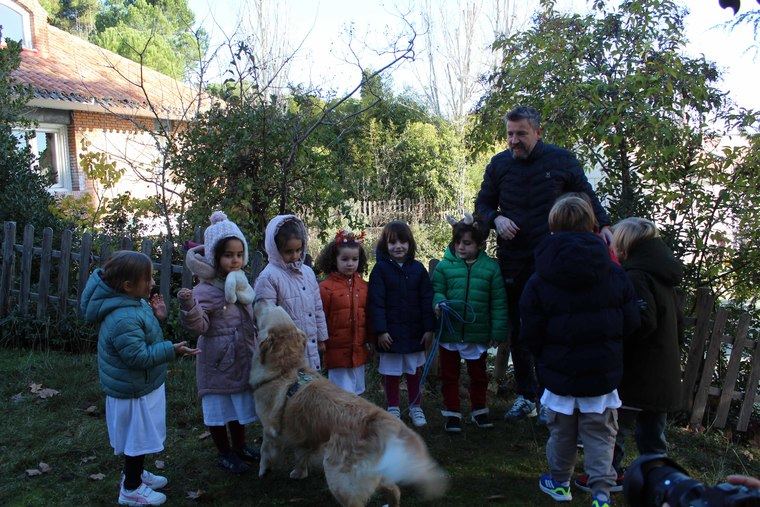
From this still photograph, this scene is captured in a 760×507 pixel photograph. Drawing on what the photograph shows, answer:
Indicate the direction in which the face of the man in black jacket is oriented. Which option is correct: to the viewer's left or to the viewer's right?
to the viewer's left

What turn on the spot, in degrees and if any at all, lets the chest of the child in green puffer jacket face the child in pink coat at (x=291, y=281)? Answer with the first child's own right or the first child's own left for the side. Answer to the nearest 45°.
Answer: approximately 45° to the first child's own right

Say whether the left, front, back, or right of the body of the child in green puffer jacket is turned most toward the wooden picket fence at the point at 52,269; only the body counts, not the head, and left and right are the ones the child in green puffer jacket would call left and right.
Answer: right

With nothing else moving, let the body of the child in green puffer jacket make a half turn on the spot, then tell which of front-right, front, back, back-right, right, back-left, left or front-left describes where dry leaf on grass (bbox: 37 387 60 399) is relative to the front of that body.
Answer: left

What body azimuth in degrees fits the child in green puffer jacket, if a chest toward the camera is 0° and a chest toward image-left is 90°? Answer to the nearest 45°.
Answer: approximately 0°

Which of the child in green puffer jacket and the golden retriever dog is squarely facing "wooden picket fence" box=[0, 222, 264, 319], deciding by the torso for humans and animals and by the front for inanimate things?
the golden retriever dog

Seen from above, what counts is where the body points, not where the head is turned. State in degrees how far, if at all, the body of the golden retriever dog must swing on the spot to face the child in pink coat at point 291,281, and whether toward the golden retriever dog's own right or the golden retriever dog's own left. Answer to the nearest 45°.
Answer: approximately 45° to the golden retriever dog's own right

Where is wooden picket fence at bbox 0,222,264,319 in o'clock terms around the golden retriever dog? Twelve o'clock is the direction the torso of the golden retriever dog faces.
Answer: The wooden picket fence is roughly at 12 o'clock from the golden retriever dog.

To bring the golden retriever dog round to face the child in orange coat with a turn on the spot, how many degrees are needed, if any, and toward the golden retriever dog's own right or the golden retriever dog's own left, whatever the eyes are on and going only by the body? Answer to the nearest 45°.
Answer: approximately 45° to the golden retriever dog's own right

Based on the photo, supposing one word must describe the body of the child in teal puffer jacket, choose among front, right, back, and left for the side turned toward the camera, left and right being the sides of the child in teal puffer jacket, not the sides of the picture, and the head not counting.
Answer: right
